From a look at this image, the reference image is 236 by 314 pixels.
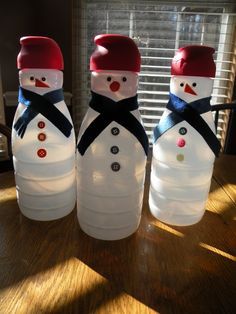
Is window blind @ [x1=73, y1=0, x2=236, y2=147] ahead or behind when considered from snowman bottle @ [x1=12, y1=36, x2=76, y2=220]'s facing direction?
behind

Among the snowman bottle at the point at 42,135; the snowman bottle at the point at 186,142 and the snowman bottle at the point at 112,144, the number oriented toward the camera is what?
3

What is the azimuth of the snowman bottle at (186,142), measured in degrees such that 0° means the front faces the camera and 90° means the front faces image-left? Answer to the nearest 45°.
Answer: approximately 0°

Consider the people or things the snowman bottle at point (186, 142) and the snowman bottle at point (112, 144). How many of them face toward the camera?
2

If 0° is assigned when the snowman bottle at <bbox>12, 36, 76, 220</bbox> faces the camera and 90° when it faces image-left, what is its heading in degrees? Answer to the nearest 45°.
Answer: approximately 0°

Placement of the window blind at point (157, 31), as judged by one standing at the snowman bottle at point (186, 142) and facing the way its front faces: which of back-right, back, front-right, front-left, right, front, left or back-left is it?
back
